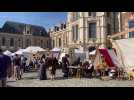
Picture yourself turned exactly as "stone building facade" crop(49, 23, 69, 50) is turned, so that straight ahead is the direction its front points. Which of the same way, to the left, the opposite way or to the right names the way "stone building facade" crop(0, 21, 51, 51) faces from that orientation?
to the left

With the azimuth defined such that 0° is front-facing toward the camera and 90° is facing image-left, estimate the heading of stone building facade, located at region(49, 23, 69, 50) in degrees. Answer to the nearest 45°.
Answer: approximately 45°

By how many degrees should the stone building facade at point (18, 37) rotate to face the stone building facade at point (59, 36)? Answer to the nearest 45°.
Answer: approximately 45° to its left
